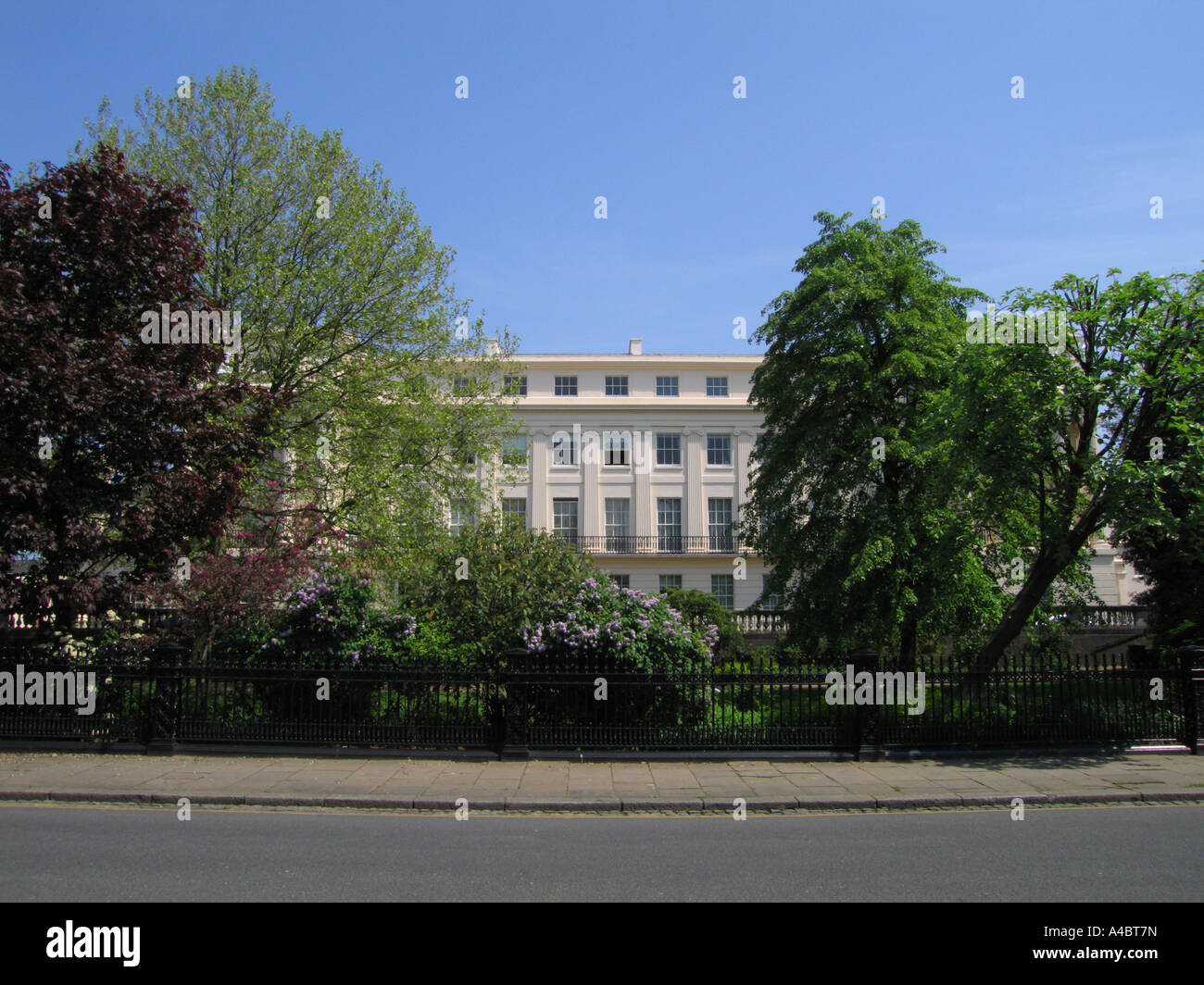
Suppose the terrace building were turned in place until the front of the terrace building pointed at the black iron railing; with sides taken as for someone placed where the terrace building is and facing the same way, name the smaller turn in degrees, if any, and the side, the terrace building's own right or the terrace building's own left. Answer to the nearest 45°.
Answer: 0° — it already faces it

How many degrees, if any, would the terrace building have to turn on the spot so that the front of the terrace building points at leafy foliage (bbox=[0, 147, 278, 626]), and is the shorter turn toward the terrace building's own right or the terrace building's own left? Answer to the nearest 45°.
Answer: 0° — it already faces it

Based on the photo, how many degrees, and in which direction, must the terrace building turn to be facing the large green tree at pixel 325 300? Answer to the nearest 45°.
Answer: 0° — it already faces it

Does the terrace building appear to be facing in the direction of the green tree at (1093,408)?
yes

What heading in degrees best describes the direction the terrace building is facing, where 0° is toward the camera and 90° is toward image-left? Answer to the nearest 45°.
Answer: approximately 0°

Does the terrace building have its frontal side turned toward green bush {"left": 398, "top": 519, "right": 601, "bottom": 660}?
yes

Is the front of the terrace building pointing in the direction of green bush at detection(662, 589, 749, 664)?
yes
